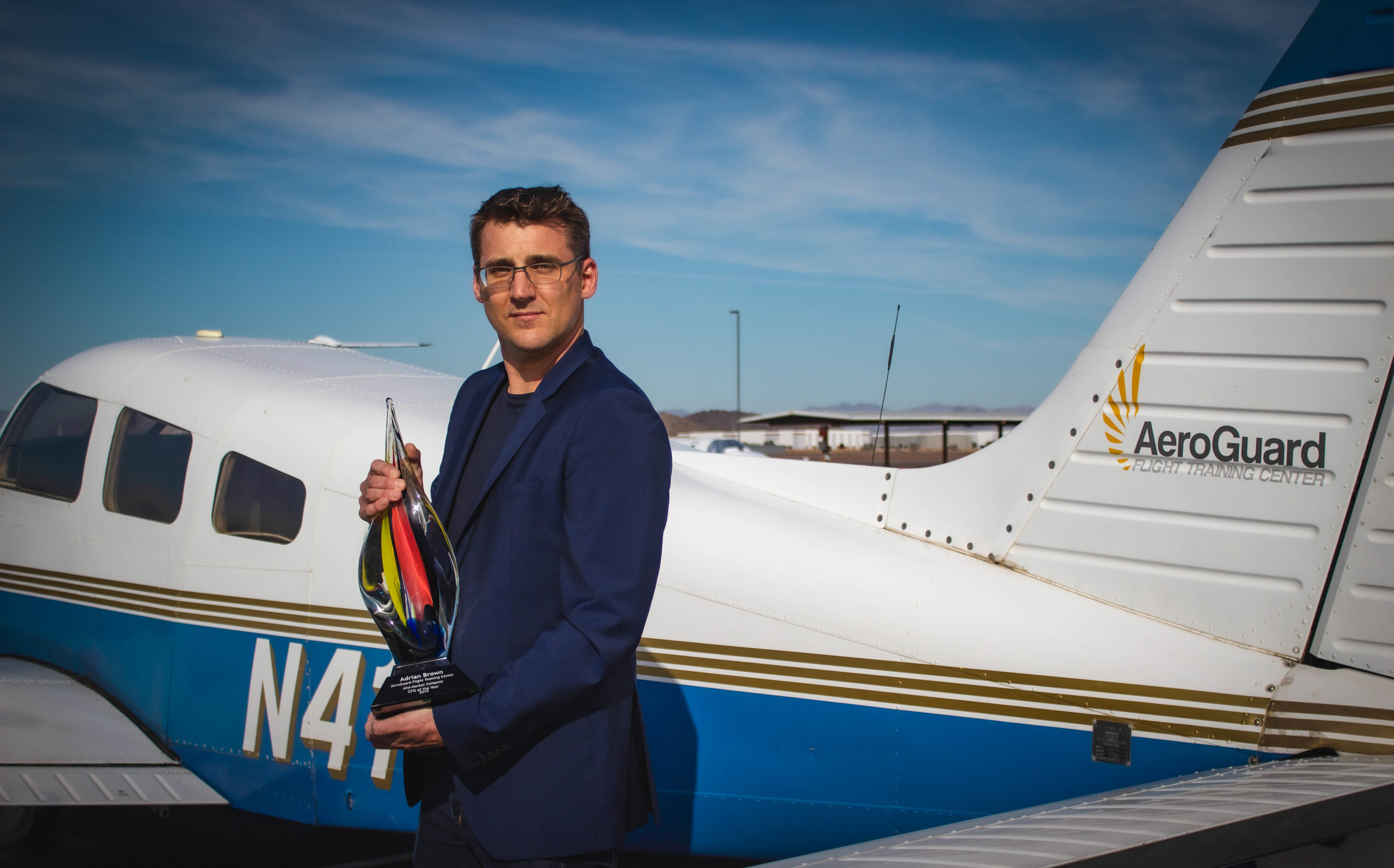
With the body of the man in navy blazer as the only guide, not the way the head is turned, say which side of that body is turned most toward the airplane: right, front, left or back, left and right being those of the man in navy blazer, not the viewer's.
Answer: back

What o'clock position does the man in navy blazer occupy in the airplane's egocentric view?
The man in navy blazer is roughly at 9 o'clock from the airplane.

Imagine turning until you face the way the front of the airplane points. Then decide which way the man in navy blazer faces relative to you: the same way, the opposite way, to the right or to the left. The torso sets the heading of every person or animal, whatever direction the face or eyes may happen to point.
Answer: to the left

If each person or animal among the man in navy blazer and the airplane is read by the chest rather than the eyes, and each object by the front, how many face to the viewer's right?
0

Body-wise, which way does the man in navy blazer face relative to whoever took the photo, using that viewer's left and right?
facing the viewer and to the left of the viewer

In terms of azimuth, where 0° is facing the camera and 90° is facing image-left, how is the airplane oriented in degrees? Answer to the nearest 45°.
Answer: approximately 135°
